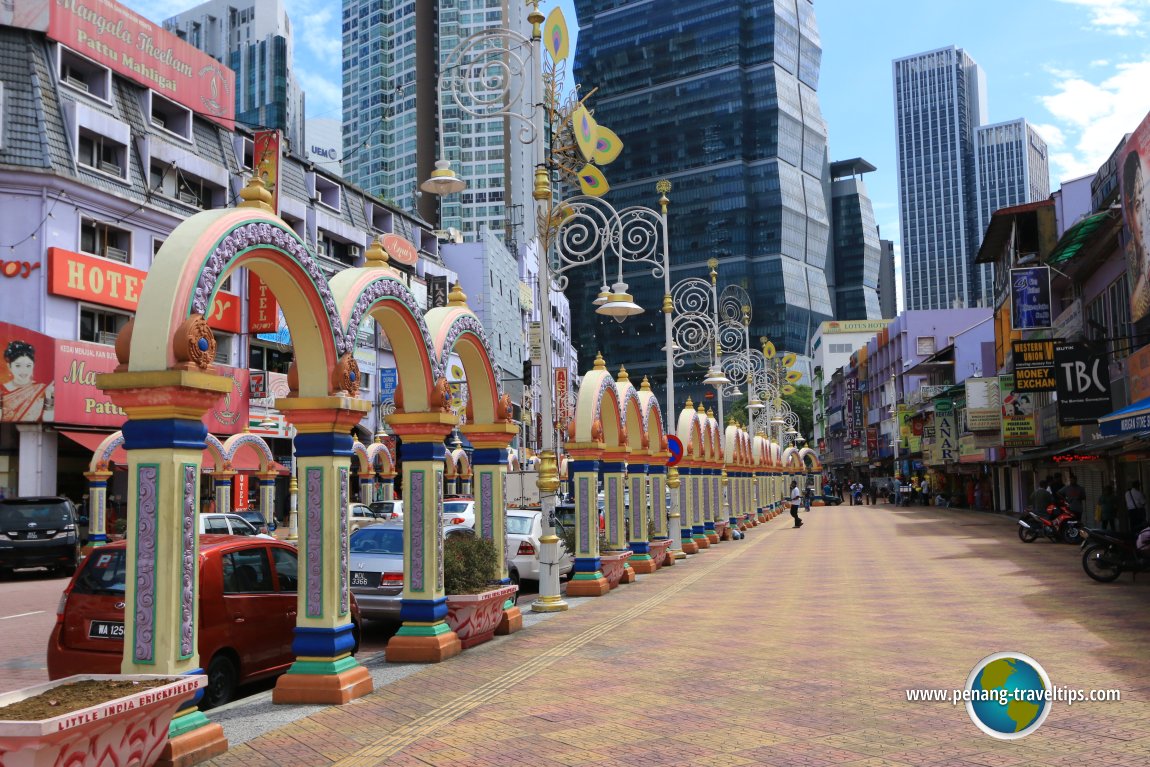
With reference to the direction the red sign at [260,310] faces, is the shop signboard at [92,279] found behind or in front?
in front

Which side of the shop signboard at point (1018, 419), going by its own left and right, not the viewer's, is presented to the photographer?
front

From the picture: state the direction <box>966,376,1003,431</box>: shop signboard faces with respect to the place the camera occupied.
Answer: facing the viewer

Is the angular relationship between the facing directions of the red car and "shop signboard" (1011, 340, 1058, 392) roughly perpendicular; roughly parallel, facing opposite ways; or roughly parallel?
roughly parallel, facing opposite ways

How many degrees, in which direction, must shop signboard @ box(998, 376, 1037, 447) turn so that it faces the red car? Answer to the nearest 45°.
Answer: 0° — it already faces it

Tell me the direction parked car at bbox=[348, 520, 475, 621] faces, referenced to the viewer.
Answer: facing away from the viewer and to the right of the viewer

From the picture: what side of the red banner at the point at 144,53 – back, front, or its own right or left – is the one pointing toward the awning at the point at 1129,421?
front

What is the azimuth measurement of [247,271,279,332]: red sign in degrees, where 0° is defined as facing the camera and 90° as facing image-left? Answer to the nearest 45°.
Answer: approximately 0°

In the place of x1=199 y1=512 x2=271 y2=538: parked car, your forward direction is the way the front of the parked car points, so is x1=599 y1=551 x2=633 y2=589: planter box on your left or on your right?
on your right

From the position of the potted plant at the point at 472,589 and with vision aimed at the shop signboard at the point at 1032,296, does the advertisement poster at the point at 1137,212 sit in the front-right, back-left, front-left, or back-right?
front-right

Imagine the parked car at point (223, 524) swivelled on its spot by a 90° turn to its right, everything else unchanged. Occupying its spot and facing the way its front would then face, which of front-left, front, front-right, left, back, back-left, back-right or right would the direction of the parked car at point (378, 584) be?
front

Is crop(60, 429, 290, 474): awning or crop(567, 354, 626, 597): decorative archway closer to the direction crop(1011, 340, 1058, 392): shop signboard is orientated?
the decorative archway

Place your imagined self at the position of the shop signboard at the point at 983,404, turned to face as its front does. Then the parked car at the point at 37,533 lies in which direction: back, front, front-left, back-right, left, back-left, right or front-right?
front-right

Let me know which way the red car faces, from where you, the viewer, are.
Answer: facing away from the viewer and to the right of the viewer
